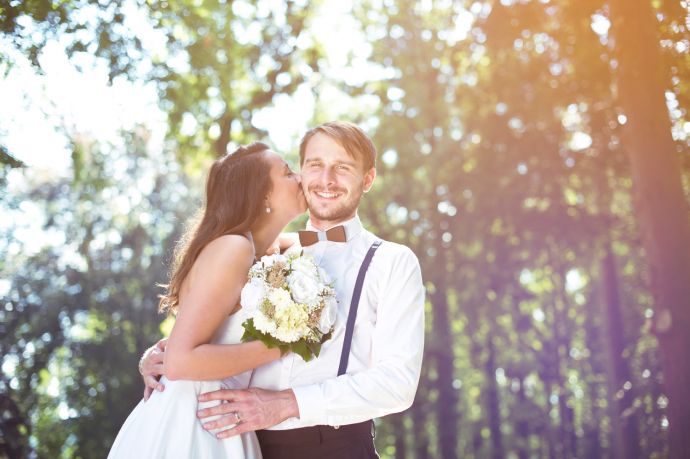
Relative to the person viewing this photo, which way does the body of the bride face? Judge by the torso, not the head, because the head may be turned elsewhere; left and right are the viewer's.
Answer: facing to the right of the viewer

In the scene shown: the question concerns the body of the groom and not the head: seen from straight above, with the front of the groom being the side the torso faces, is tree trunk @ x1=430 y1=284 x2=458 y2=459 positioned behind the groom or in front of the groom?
behind

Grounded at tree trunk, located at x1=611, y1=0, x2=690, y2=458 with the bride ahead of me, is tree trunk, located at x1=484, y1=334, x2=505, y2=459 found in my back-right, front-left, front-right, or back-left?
back-right

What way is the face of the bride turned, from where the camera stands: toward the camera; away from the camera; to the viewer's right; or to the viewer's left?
to the viewer's right

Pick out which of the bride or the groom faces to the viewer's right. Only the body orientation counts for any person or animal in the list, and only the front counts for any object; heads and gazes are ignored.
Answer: the bride

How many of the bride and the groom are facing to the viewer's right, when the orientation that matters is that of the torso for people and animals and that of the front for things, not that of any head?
1

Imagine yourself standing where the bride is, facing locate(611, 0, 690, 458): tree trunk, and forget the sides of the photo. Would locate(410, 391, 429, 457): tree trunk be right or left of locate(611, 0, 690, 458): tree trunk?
left

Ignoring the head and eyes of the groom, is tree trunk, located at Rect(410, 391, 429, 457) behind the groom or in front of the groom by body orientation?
behind
